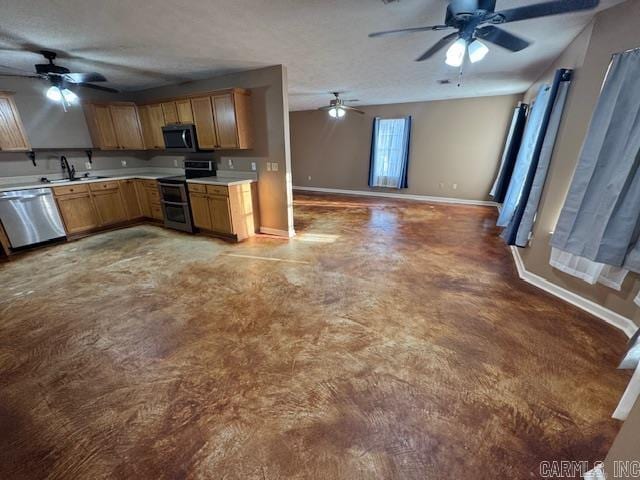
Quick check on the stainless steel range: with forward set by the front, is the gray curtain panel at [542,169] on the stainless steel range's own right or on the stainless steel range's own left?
on the stainless steel range's own left

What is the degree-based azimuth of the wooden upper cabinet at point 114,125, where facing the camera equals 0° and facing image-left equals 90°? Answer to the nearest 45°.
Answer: approximately 0°

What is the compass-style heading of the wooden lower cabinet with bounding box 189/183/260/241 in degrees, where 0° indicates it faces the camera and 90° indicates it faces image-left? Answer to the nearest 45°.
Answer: approximately 45°

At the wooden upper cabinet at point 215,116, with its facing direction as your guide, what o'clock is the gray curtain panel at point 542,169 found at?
The gray curtain panel is roughly at 9 o'clock from the wooden upper cabinet.

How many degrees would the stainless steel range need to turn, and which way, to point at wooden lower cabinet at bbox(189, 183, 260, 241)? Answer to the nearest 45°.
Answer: approximately 90° to its left

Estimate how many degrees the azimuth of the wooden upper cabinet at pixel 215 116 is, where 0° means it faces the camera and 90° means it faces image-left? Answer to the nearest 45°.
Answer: approximately 45°

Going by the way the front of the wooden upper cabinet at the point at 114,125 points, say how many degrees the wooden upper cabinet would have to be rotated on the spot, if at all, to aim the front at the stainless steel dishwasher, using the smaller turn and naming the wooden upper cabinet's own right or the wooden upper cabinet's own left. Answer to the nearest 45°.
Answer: approximately 45° to the wooden upper cabinet's own right

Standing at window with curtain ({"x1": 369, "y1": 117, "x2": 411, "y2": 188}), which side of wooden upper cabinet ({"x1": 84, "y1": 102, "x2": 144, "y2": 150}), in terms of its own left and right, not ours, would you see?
left

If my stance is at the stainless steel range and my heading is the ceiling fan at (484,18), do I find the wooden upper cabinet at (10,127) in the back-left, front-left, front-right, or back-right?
back-right

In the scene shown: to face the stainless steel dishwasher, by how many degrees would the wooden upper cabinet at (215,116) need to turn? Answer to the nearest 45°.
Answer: approximately 45° to its right

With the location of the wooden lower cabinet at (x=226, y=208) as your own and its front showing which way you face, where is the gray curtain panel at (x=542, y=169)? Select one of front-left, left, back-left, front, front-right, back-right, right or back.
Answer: left

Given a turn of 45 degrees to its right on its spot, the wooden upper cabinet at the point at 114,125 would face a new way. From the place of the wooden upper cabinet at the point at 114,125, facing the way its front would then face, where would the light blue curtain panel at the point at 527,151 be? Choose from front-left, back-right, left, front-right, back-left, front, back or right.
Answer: left

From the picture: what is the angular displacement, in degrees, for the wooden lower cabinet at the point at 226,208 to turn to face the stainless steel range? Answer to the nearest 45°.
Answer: approximately 90° to its right
